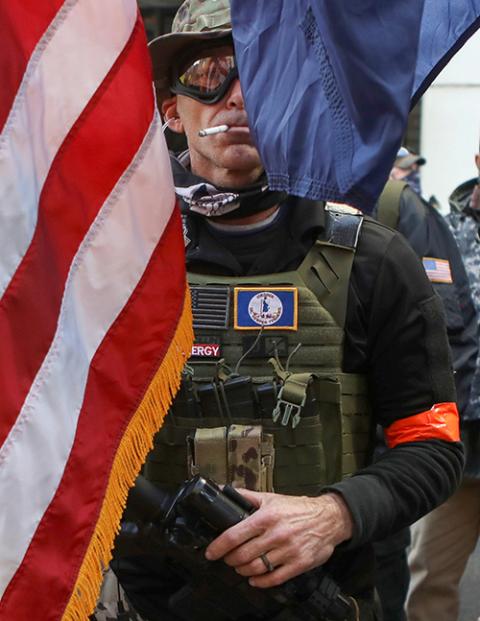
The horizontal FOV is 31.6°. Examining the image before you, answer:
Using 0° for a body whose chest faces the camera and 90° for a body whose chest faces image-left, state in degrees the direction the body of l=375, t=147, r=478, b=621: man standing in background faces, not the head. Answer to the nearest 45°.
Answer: approximately 45°

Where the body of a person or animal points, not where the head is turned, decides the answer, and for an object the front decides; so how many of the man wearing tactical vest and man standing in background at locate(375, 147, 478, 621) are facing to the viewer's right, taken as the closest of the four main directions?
0

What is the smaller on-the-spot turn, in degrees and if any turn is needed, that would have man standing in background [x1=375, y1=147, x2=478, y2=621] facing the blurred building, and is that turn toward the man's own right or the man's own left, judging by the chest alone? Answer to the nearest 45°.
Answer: approximately 135° to the man's own right

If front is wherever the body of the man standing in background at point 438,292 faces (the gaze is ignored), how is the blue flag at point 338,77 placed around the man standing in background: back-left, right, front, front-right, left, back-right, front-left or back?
front-left

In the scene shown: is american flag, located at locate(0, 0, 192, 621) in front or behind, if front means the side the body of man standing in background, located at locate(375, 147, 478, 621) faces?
in front

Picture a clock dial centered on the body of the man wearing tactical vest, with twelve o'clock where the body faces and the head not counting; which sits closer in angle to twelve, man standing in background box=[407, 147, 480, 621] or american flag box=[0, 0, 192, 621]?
the american flag

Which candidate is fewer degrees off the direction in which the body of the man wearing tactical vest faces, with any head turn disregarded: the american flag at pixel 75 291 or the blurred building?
the american flag

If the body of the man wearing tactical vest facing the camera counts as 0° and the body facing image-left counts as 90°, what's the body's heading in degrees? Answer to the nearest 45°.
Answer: approximately 0°

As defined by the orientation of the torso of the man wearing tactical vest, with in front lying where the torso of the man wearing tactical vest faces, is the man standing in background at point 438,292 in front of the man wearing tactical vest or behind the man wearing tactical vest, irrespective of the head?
behind
